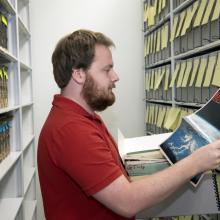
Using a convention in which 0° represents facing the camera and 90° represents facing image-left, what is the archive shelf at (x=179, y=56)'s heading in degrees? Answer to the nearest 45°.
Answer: approximately 45°

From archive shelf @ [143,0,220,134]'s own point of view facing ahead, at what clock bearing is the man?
The man is roughly at 11 o'clock from the archive shelf.

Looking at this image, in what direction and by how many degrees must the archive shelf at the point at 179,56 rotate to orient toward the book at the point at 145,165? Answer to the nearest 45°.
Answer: approximately 45° to its left

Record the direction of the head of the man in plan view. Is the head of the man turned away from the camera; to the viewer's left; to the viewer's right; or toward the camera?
to the viewer's right

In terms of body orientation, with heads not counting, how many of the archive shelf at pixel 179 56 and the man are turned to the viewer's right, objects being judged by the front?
1

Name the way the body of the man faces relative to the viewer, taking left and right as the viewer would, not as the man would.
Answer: facing to the right of the viewer

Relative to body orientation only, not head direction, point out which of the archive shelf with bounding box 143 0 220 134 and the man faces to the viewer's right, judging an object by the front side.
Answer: the man
